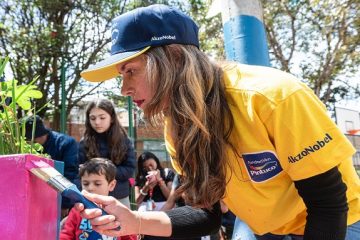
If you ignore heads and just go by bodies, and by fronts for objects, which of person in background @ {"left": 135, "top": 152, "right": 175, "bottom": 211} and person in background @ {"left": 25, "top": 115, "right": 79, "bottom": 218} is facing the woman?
person in background @ {"left": 135, "top": 152, "right": 175, "bottom": 211}

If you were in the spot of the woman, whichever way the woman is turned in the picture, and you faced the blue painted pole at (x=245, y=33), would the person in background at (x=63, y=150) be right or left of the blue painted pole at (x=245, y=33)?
left

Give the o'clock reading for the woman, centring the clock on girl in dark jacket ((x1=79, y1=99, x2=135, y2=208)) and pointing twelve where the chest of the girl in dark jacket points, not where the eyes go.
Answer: The woman is roughly at 10 o'clock from the girl in dark jacket.

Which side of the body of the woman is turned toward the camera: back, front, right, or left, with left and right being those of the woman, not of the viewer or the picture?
left

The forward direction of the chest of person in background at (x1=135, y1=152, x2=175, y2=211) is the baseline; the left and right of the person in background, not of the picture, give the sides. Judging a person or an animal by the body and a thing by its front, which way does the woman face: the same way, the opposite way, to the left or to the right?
to the right

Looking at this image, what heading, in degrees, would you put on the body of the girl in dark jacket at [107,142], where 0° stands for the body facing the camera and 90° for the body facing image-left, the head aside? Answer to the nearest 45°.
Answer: approximately 45°

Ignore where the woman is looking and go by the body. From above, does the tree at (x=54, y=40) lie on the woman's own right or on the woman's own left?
on the woman's own right
